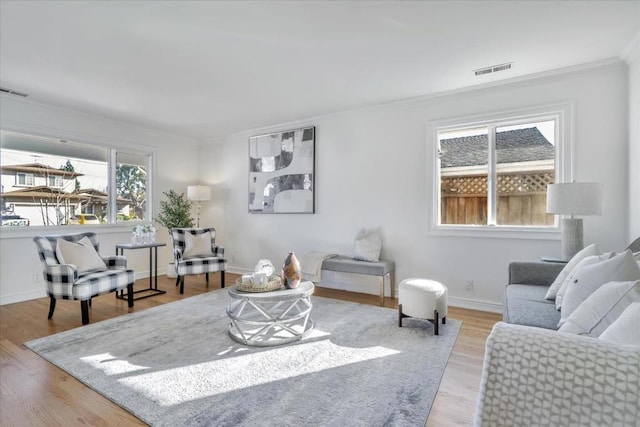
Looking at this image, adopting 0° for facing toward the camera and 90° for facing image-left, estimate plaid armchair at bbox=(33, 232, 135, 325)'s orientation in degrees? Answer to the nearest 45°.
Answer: approximately 315°

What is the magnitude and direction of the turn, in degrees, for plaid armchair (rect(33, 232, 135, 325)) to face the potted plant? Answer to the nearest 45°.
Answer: approximately 90° to its left

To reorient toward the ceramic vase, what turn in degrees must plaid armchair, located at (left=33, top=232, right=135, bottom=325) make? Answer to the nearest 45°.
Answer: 0° — it already faces it

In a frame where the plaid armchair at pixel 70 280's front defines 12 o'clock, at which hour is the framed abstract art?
The framed abstract art is roughly at 10 o'clock from the plaid armchair.

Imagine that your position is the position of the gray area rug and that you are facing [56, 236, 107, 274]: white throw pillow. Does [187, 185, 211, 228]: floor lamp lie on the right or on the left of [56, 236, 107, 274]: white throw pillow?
right

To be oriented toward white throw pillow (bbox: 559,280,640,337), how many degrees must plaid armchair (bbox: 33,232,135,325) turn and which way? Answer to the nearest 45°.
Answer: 0° — it already faces it

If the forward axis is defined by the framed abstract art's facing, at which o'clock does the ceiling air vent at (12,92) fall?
The ceiling air vent is roughly at 1 o'clock from the framed abstract art.

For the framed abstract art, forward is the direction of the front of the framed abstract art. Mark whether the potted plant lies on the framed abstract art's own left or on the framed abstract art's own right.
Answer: on the framed abstract art's own right

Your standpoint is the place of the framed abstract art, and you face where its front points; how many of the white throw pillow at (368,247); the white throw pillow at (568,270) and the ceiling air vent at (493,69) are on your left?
3

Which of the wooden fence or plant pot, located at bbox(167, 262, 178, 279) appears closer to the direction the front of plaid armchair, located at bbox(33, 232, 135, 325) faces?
the wooden fence

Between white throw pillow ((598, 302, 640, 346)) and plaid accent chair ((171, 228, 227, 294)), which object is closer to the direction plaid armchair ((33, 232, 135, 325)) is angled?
the white throw pillow
